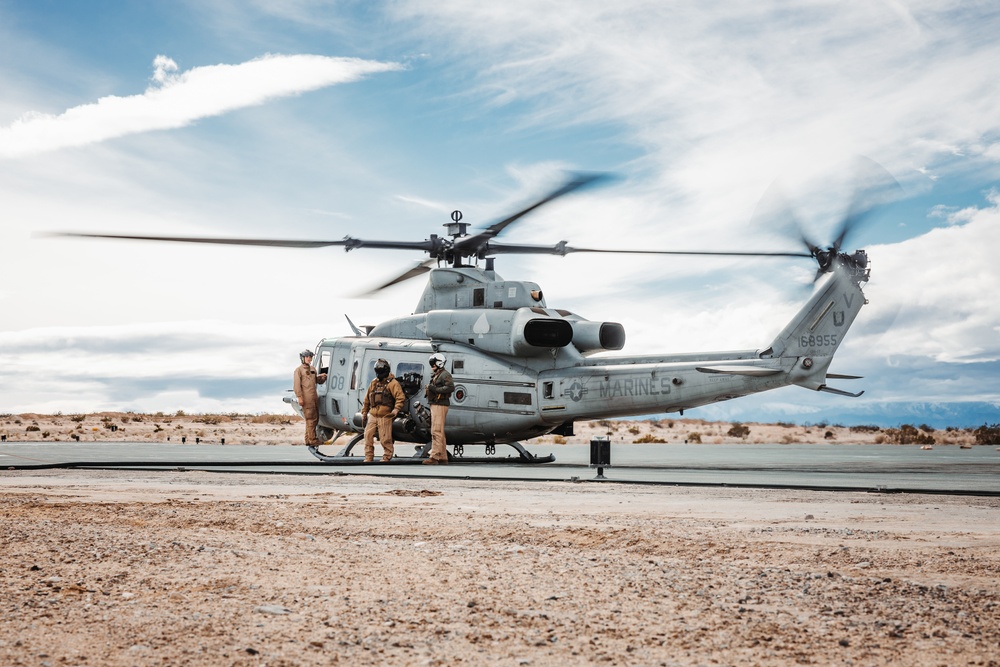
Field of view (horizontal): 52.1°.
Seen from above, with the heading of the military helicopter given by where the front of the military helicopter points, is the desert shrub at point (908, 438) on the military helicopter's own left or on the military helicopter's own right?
on the military helicopter's own right

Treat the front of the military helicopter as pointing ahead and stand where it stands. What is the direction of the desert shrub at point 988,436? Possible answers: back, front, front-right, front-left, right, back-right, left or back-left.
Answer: right

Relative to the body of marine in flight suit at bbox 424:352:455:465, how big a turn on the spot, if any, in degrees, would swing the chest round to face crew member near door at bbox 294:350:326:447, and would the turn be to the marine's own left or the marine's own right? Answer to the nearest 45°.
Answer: approximately 45° to the marine's own right

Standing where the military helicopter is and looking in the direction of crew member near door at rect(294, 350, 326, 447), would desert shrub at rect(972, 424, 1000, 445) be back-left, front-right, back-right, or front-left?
back-right

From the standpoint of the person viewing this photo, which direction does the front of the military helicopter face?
facing away from the viewer and to the left of the viewer

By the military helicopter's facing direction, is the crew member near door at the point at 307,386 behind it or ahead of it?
ahead

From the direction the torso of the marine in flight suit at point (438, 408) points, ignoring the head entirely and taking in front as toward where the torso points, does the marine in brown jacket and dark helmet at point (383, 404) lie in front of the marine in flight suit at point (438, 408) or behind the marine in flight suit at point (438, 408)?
in front

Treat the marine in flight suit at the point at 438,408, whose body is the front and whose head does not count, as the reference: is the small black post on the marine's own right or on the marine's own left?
on the marine's own left
